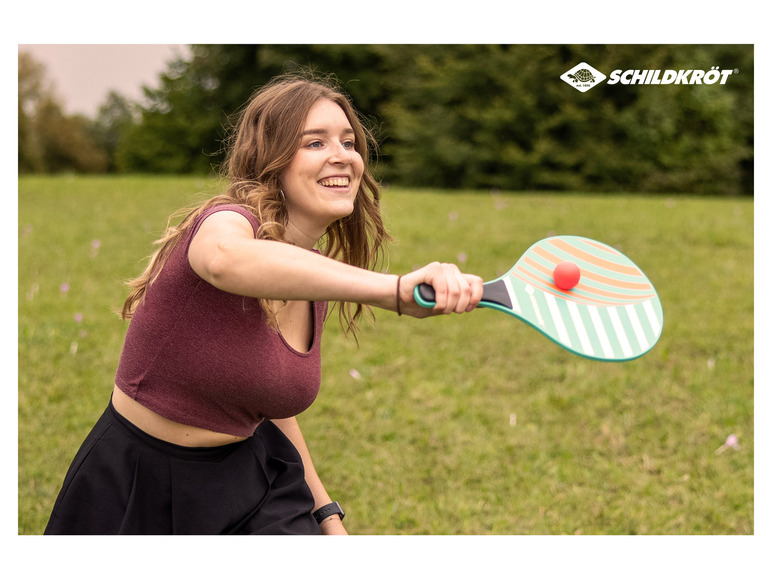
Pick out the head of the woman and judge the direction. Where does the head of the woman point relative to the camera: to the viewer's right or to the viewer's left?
to the viewer's right

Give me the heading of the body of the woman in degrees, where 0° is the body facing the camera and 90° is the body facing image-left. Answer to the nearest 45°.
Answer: approximately 315°
